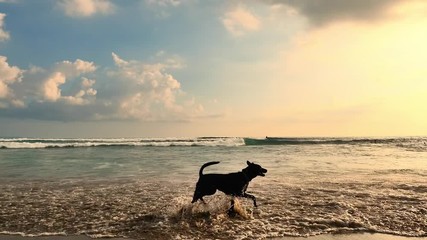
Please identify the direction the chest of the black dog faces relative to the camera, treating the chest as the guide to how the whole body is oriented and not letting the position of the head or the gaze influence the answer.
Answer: to the viewer's right
